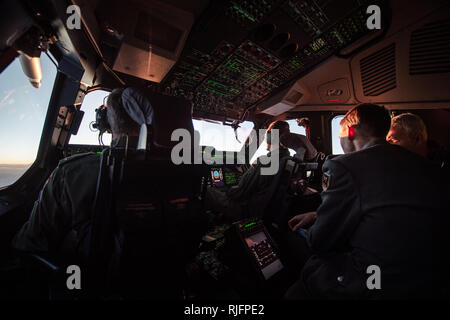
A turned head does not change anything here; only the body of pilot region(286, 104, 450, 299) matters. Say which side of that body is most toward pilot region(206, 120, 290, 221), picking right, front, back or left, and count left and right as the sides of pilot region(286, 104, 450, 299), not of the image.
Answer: front

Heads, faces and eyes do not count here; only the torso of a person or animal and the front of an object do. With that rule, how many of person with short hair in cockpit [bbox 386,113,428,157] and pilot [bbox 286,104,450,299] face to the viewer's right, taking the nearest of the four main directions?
0

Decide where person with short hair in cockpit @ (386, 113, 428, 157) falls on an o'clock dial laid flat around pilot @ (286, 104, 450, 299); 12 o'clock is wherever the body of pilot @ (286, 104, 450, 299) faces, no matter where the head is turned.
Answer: person with short hair in cockpit @ (386, 113, 428, 157) is roughly at 2 o'clock from pilot @ (286, 104, 450, 299).

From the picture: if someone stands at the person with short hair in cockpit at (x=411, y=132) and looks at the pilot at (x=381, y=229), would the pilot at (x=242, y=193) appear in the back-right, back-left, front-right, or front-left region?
front-right

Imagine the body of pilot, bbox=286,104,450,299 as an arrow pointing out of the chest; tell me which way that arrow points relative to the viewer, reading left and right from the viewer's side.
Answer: facing away from the viewer and to the left of the viewer

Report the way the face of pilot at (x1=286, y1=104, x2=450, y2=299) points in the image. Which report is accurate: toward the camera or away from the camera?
away from the camera

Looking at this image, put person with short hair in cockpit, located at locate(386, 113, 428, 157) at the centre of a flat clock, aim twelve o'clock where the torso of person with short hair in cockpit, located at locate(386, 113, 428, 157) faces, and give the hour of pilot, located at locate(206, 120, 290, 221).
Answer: pilot, located at locate(206, 120, 290, 221) is roughly at 11 o'clock from person with short hair in cockpit, located at locate(386, 113, 428, 157).

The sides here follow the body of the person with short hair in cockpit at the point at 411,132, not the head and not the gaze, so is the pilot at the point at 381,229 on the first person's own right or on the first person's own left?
on the first person's own left
